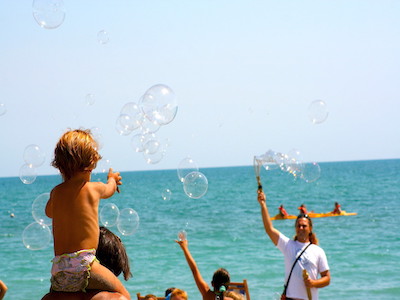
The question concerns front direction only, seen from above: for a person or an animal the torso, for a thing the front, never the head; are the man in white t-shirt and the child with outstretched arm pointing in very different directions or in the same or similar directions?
very different directions

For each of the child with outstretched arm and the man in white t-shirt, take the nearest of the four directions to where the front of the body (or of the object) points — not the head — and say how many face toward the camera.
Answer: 1

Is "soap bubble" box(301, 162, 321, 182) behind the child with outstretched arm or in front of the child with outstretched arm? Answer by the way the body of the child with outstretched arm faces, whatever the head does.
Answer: in front

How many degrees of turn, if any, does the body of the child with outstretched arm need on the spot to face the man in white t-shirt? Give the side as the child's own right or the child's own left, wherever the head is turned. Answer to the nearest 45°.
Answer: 0° — they already face them

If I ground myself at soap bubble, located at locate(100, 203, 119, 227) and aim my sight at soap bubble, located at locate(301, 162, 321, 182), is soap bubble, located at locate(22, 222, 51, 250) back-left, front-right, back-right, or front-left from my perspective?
back-left

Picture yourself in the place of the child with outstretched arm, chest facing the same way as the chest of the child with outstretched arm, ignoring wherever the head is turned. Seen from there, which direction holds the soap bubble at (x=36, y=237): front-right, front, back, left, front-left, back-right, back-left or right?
front-left

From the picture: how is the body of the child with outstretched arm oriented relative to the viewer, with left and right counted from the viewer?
facing away from the viewer and to the right of the viewer

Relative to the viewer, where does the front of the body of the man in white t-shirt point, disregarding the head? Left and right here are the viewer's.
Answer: facing the viewer
